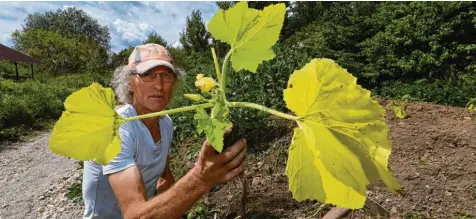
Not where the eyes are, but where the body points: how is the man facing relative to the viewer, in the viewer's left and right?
facing the viewer and to the right of the viewer

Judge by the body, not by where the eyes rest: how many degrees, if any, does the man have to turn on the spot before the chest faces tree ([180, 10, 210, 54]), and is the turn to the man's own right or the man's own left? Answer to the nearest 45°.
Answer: approximately 135° to the man's own left
